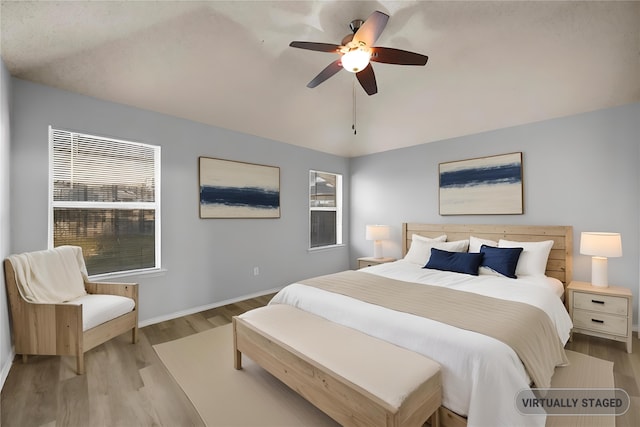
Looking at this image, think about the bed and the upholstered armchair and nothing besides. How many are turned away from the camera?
0

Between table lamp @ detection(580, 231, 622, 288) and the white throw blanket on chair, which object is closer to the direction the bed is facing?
the white throw blanket on chair

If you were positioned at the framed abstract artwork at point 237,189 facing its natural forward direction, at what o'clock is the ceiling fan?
The ceiling fan is roughly at 1 o'clock from the framed abstract artwork.

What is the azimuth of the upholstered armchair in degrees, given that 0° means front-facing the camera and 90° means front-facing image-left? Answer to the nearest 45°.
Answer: approximately 315°

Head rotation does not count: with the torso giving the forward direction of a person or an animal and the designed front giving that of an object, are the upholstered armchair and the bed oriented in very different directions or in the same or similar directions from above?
very different directions

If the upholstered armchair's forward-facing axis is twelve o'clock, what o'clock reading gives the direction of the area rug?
The area rug is roughly at 12 o'clock from the upholstered armchair.

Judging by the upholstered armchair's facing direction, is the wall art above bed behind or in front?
in front

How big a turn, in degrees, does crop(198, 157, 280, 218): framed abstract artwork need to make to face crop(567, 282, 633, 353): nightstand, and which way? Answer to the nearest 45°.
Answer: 0° — it already faces it

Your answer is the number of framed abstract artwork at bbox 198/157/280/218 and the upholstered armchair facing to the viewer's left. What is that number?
0

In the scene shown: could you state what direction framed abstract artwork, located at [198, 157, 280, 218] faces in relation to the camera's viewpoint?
facing the viewer and to the right of the viewer

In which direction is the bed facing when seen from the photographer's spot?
facing the viewer and to the left of the viewer
